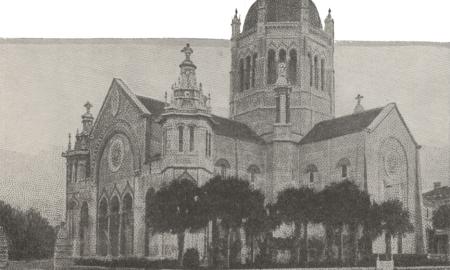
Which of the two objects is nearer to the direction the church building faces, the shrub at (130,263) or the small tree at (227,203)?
the shrub

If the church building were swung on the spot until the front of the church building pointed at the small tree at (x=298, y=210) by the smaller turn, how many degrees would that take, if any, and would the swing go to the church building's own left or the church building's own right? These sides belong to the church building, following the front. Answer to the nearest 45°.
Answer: approximately 90° to the church building's own left

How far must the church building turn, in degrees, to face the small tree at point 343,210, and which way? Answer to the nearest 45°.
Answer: approximately 90° to its left

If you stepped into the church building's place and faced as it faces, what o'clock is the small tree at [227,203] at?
The small tree is roughly at 10 o'clock from the church building.

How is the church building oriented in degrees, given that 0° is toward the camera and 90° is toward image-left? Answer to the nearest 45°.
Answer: approximately 45°

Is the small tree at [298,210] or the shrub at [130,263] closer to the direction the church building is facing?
the shrub

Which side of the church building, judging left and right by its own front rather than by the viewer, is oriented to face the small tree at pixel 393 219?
left

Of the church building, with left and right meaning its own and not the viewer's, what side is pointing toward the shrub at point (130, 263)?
front
